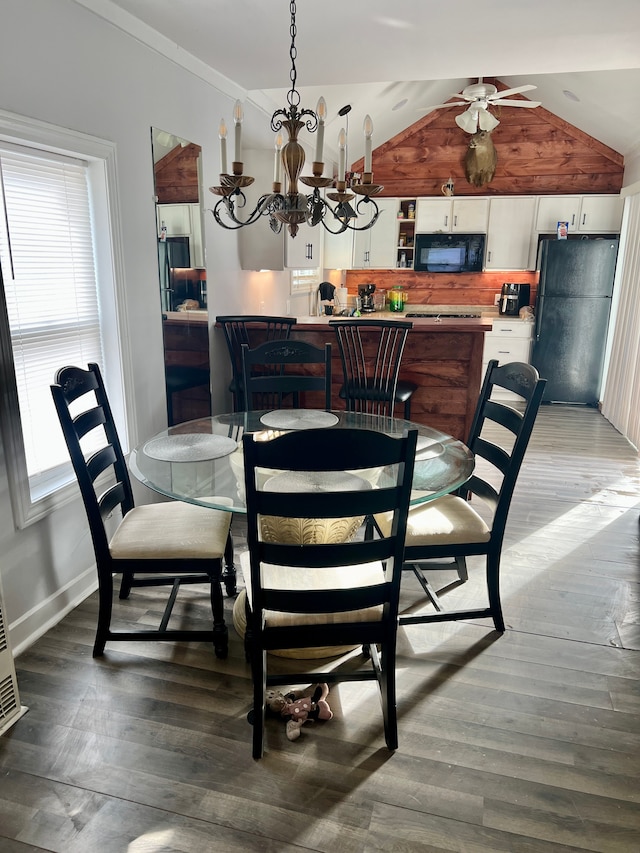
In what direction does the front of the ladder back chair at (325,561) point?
away from the camera

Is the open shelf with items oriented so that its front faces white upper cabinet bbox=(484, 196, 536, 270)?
no

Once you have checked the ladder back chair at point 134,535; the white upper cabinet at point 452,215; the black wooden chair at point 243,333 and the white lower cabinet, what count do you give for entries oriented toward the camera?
2

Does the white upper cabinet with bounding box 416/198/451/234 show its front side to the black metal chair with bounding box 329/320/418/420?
yes

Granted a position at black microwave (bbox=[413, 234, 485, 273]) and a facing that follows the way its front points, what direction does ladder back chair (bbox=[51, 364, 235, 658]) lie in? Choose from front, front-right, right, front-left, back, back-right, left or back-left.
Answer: front

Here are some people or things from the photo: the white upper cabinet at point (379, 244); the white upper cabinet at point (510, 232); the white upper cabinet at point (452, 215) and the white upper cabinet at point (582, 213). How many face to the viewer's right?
0

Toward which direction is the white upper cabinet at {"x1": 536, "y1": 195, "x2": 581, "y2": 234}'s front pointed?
toward the camera

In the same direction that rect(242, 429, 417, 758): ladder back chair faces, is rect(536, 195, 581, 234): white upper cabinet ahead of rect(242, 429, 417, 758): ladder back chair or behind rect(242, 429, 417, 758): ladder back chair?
ahead

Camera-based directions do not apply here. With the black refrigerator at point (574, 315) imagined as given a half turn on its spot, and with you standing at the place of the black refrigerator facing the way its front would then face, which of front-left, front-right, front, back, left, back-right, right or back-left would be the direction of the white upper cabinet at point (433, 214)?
left

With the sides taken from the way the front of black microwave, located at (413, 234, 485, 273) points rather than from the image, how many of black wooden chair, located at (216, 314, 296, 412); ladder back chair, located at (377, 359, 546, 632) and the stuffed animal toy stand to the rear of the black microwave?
0

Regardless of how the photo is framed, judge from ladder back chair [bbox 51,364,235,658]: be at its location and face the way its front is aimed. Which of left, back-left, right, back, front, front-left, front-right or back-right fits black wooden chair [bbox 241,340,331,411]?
front-left

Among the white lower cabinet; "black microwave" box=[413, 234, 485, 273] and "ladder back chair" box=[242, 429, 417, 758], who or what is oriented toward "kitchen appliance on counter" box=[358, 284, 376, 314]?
the ladder back chair

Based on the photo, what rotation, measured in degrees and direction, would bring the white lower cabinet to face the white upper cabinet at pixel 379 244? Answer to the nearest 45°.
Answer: approximately 90° to its right

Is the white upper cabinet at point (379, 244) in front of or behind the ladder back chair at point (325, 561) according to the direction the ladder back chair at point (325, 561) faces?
in front

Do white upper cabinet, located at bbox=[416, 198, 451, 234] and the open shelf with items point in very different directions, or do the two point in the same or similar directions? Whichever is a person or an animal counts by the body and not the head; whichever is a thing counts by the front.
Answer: same or similar directions

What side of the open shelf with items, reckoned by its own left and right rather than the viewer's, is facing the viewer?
front

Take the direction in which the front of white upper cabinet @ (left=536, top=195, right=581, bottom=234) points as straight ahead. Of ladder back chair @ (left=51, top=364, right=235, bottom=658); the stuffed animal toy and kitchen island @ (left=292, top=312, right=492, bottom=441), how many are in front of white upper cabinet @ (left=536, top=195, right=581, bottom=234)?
3

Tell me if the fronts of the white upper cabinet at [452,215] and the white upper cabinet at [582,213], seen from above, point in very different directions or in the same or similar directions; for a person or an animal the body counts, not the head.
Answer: same or similar directions

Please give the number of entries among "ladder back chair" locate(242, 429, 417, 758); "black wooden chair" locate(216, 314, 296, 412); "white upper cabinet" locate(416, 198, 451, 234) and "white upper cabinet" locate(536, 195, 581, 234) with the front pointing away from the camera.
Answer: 2

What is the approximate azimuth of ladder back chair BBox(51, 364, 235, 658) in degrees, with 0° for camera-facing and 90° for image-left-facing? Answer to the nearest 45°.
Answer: approximately 270°
